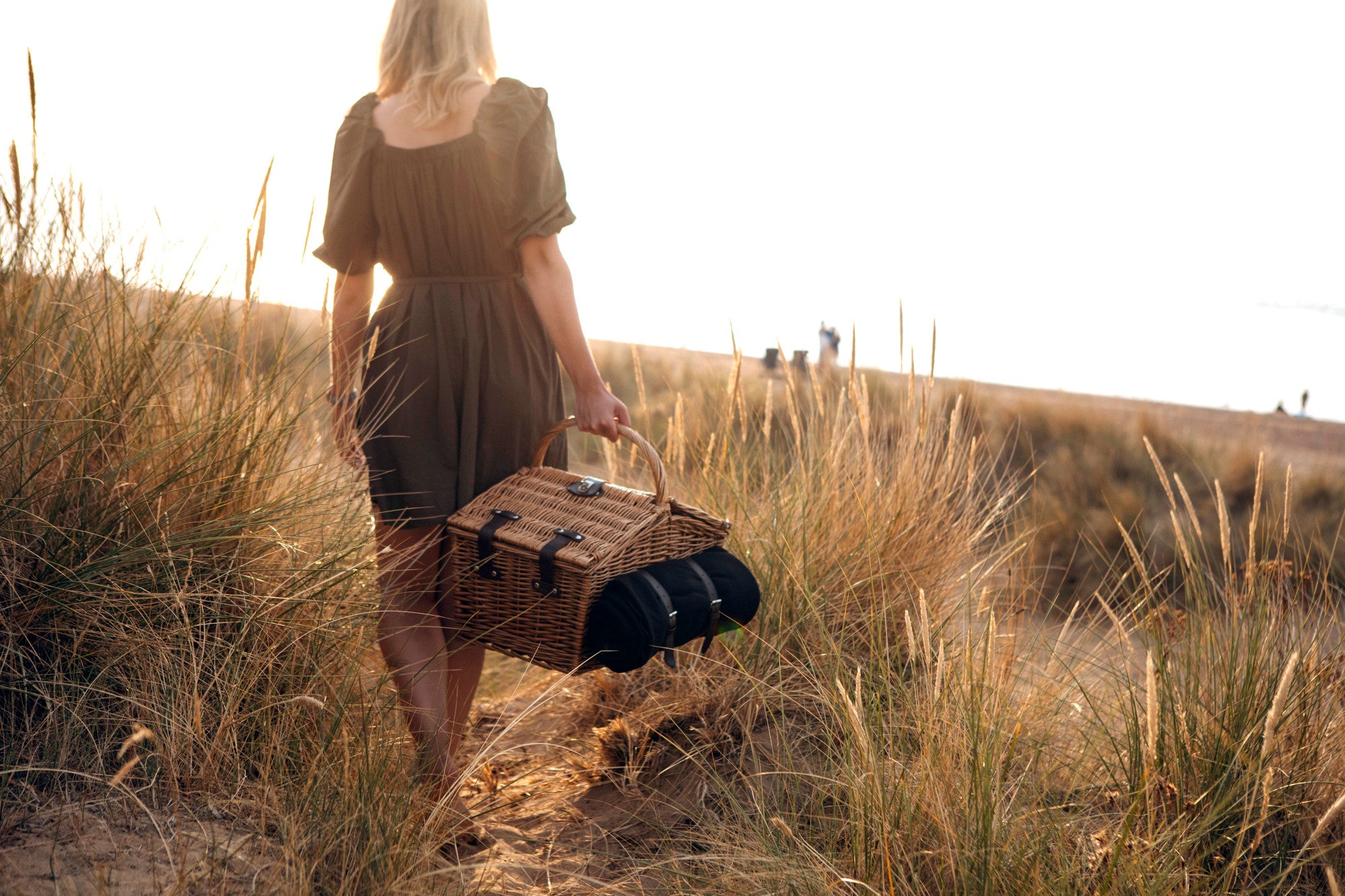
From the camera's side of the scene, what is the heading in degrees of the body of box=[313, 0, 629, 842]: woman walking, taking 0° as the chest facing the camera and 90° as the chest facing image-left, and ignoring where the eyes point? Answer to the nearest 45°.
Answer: approximately 180°
